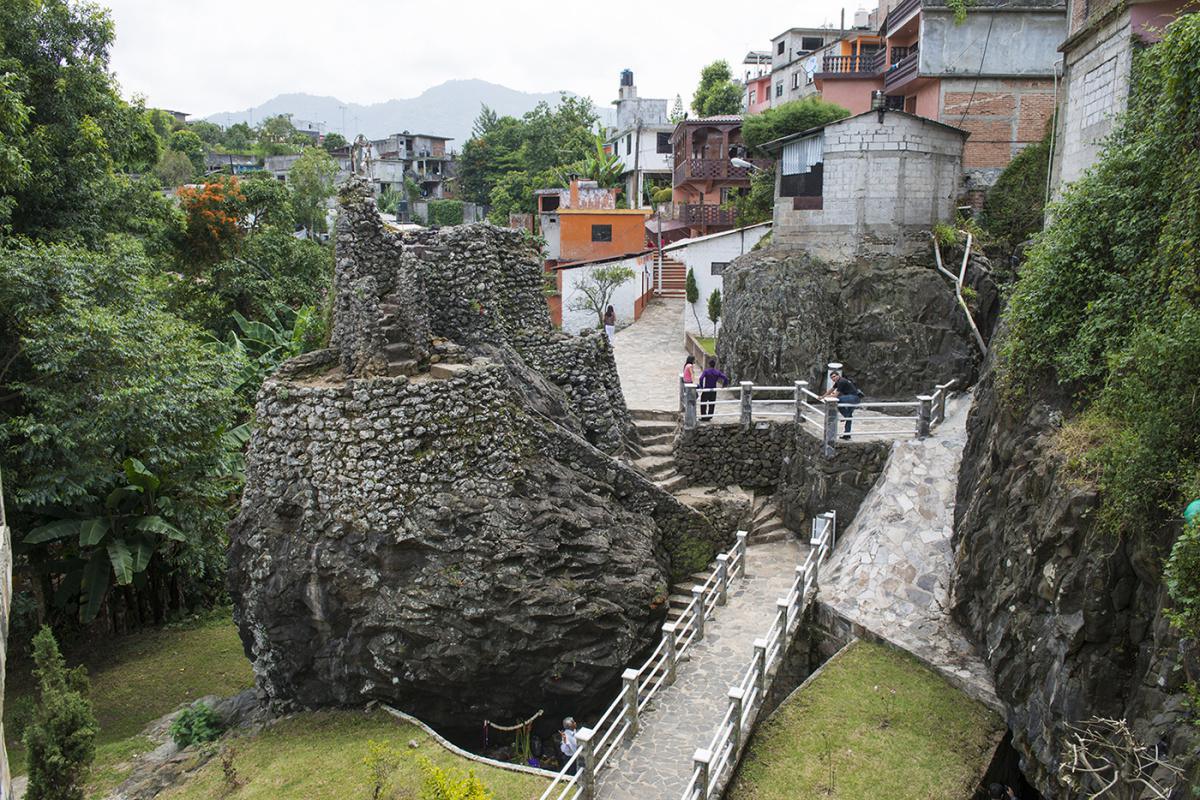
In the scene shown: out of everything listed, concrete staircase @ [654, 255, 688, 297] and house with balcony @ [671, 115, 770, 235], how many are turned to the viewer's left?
0

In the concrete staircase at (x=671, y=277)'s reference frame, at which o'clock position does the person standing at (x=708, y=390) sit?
The person standing is roughly at 12 o'clock from the concrete staircase.

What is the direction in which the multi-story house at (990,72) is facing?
to the viewer's left

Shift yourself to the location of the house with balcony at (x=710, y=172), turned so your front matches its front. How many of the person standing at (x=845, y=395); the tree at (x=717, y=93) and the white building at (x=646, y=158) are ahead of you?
1

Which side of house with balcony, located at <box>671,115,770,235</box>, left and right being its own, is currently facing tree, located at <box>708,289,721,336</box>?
front

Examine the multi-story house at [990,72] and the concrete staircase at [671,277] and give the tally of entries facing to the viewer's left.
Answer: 1

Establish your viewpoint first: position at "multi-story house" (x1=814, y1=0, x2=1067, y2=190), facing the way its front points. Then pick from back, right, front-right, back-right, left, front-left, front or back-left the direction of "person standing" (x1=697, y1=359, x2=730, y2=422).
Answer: front-left

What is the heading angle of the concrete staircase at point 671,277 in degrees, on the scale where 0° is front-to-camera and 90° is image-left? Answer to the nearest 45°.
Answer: approximately 0°

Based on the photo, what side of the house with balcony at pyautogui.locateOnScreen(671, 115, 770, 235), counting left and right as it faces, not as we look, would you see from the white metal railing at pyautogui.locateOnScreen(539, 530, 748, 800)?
front
